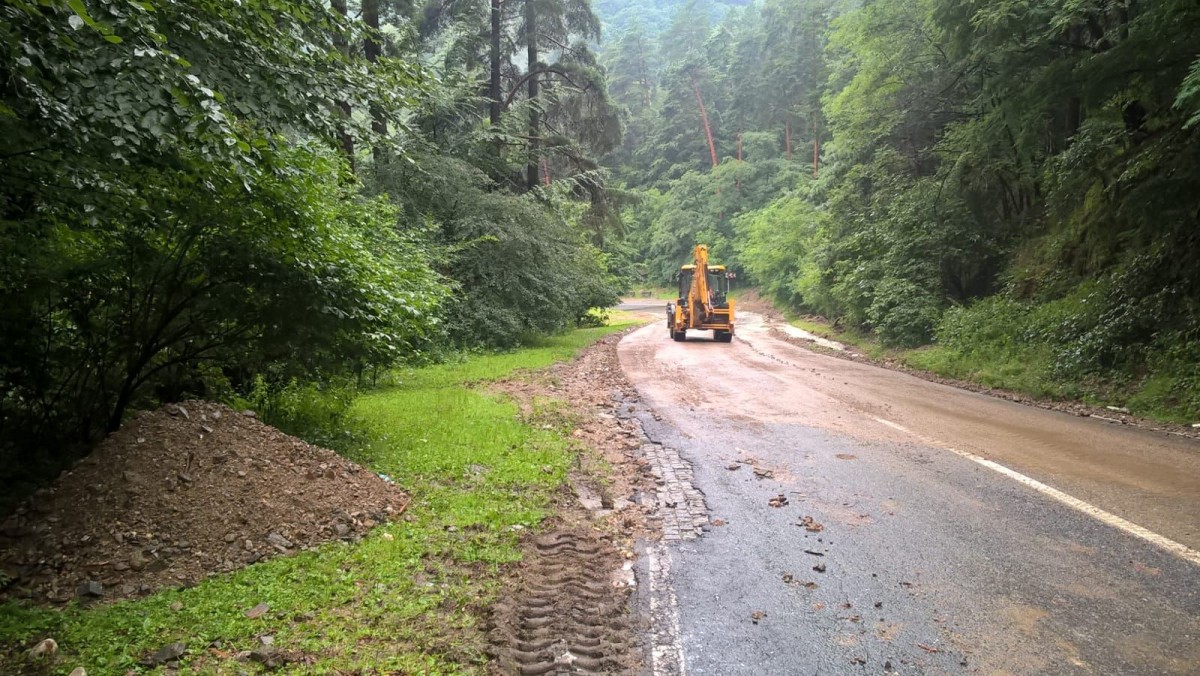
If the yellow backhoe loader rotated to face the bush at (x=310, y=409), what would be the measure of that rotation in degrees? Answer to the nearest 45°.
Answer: approximately 180°

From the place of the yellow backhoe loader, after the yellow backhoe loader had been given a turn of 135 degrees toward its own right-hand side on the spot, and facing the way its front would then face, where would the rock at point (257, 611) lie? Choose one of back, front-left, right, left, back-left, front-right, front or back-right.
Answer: front-right

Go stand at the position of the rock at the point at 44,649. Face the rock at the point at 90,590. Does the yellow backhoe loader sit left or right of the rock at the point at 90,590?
right

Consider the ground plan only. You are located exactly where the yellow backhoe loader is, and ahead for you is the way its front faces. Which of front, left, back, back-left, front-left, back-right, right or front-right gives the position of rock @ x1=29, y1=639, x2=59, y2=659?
back

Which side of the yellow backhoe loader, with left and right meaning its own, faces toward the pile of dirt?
back

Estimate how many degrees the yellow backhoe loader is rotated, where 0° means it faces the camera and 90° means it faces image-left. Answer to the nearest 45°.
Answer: approximately 180°

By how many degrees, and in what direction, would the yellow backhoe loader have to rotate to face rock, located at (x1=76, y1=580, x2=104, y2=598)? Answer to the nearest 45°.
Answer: approximately 180°

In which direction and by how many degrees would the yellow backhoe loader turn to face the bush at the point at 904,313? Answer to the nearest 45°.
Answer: approximately 135° to its right

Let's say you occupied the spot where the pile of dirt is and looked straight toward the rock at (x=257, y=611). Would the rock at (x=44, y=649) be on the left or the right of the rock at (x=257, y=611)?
right

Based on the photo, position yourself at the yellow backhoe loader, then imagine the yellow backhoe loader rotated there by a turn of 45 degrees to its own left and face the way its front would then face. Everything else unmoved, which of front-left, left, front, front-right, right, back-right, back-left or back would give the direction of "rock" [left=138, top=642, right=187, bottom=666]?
back-left
